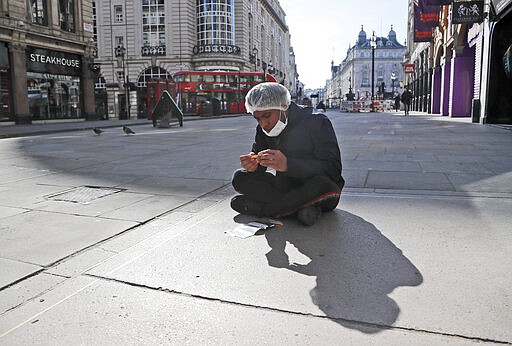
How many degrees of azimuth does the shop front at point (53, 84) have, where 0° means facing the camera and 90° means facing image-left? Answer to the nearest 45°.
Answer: approximately 315°

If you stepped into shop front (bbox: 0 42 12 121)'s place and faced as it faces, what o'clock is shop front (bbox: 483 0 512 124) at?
shop front (bbox: 483 0 512 124) is roughly at 12 o'clock from shop front (bbox: 0 42 12 121).

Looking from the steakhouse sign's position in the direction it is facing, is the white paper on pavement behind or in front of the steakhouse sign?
in front

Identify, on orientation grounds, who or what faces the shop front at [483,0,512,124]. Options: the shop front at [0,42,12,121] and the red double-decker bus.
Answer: the shop front at [0,42,12,121]

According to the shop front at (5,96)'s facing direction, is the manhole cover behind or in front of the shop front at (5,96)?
in front

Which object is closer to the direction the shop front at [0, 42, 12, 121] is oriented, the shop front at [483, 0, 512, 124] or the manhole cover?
the shop front

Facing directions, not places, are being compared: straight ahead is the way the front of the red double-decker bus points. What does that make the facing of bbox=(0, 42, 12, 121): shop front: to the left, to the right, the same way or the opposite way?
the opposite way

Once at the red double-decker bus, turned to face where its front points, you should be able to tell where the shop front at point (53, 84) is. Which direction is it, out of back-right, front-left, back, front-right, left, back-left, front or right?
front-left

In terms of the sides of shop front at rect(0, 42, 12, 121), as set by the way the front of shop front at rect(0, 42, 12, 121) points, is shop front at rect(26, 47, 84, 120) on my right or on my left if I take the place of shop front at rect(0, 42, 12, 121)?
on my left

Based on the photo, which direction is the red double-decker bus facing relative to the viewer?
to the viewer's left

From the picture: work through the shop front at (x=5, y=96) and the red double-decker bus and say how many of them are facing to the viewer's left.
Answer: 1

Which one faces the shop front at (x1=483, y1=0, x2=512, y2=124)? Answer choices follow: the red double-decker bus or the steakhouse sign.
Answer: the steakhouse sign

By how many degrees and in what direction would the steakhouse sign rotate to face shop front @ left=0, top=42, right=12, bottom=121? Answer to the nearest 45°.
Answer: approximately 90° to its right

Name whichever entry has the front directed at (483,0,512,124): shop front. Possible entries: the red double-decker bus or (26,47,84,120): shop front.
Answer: (26,47,84,120): shop front

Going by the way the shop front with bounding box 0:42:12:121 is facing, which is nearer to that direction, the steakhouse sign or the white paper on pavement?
the white paper on pavement
